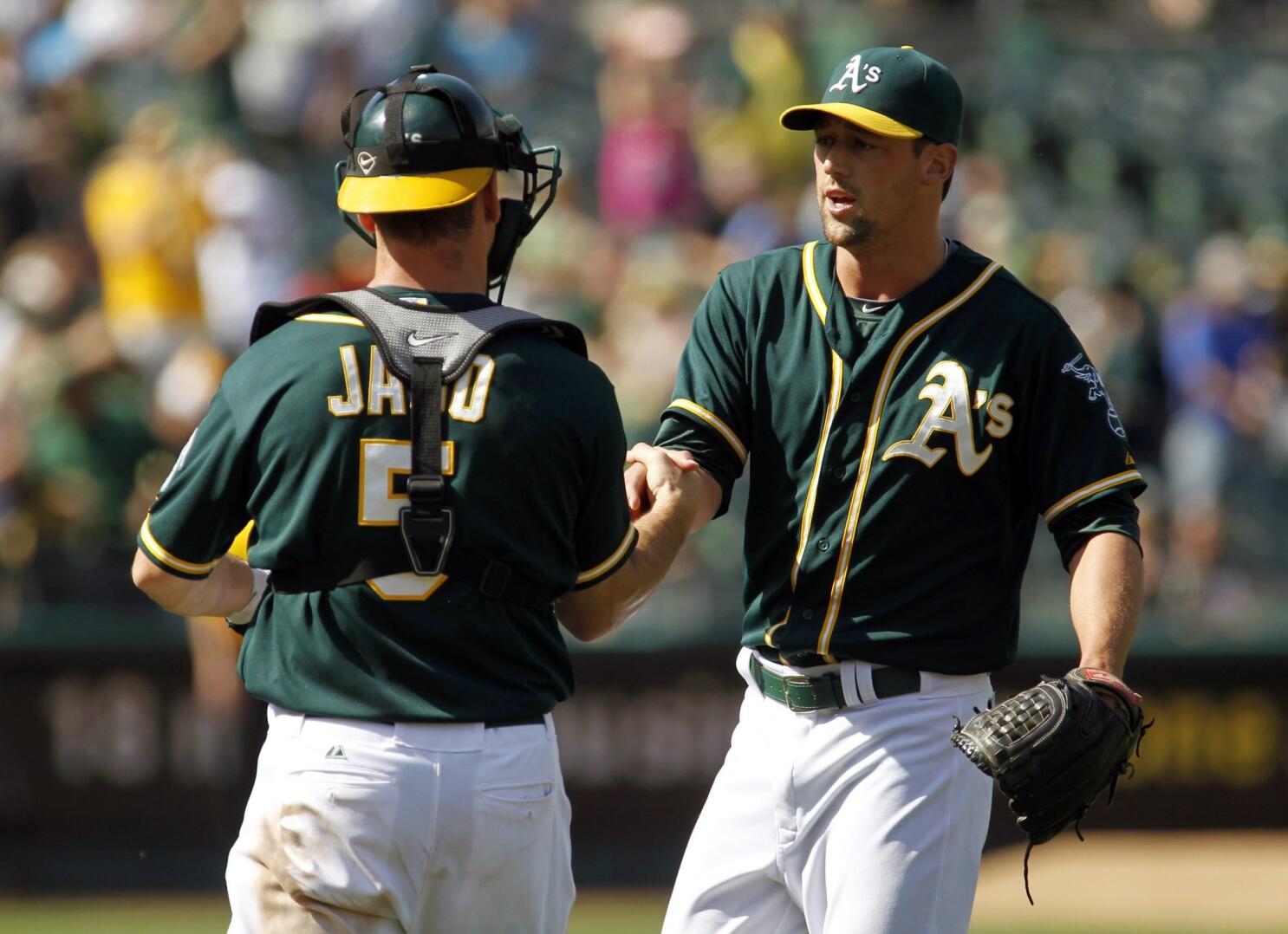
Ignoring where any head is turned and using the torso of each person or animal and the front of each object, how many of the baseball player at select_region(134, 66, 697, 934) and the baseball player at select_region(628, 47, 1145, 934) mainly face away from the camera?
1

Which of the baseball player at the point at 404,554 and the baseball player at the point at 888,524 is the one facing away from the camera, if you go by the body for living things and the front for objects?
the baseball player at the point at 404,554

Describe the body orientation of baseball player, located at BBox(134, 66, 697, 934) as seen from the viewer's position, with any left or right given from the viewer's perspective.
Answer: facing away from the viewer

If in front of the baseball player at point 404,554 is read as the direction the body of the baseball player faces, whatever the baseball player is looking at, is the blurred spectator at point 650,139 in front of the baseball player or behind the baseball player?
in front

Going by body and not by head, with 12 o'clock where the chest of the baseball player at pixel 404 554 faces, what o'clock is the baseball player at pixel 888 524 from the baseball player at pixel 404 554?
the baseball player at pixel 888 524 is roughly at 2 o'clock from the baseball player at pixel 404 554.

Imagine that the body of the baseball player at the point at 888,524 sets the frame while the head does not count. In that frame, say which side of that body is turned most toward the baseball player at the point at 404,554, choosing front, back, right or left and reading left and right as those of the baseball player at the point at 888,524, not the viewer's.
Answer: front

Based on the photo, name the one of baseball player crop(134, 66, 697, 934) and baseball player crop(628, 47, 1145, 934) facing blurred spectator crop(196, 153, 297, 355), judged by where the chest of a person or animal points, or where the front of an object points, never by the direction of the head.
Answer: baseball player crop(134, 66, 697, 934)

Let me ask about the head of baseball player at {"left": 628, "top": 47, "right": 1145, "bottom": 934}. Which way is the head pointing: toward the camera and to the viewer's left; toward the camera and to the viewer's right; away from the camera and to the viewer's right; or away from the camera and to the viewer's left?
toward the camera and to the viewer's left

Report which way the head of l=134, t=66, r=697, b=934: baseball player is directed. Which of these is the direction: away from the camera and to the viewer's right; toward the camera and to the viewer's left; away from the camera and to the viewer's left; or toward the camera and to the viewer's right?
away from the camera and to the viewer's right

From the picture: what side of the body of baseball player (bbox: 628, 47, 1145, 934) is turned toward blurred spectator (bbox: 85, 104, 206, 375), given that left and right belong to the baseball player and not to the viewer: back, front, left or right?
right

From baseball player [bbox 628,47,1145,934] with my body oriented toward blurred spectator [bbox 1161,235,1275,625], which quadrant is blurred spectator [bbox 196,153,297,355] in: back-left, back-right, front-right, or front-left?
front-left

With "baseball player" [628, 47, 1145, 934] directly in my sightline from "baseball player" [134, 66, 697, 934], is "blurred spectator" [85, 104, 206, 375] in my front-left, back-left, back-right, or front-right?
front-left

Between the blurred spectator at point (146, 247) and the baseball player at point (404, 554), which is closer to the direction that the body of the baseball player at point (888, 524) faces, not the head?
the baseball player

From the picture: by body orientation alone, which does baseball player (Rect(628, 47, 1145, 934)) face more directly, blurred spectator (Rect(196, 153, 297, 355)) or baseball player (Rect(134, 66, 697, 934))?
the baseball player

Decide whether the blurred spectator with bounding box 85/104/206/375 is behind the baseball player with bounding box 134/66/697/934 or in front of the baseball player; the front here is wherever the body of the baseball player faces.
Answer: in front

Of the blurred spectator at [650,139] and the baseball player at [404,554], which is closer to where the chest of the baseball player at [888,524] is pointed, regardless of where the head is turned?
the baseball player

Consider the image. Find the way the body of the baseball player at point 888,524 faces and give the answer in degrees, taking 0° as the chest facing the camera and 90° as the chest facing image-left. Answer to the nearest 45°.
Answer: approximately 45°
